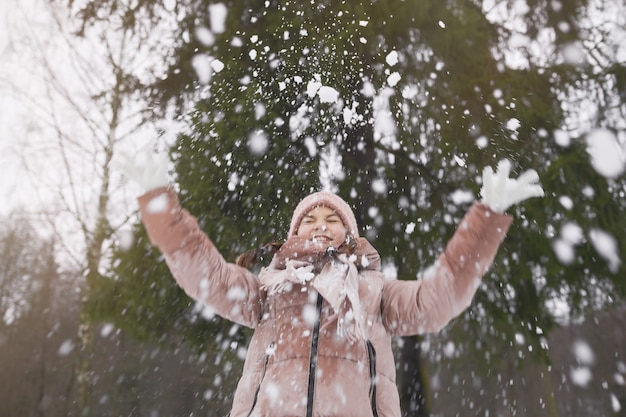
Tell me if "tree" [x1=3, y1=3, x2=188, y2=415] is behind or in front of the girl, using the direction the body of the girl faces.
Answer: behind

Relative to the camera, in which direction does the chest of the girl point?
toward the camera

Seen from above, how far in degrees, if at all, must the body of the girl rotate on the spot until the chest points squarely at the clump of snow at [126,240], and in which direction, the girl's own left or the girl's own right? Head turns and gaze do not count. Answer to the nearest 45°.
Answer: approximately 135° to the girl's own right

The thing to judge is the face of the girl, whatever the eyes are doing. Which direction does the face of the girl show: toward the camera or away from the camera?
toward the camera

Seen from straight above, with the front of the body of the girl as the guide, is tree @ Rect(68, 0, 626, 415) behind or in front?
behind
